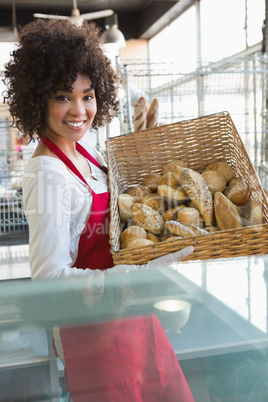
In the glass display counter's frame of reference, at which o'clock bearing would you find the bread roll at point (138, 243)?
The bread roll is roughly at 6 o'clock from the glass display counter.

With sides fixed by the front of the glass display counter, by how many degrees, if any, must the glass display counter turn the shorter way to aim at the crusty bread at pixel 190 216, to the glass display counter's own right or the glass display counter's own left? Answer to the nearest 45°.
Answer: approximately 180°

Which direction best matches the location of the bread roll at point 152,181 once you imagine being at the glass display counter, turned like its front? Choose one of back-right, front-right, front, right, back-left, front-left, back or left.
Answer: back

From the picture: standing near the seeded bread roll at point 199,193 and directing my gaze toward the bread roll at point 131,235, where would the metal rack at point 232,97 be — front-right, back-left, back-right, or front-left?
back-right

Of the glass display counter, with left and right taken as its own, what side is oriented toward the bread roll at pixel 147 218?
back

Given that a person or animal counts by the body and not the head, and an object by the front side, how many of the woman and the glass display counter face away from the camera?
0

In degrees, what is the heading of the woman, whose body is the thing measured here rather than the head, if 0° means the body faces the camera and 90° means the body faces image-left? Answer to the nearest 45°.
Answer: approximately 315°

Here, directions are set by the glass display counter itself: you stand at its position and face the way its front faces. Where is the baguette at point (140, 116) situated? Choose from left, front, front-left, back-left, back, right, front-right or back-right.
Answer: back

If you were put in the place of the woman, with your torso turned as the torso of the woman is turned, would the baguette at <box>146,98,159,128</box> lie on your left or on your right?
on your left

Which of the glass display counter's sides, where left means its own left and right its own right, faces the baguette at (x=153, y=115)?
back
